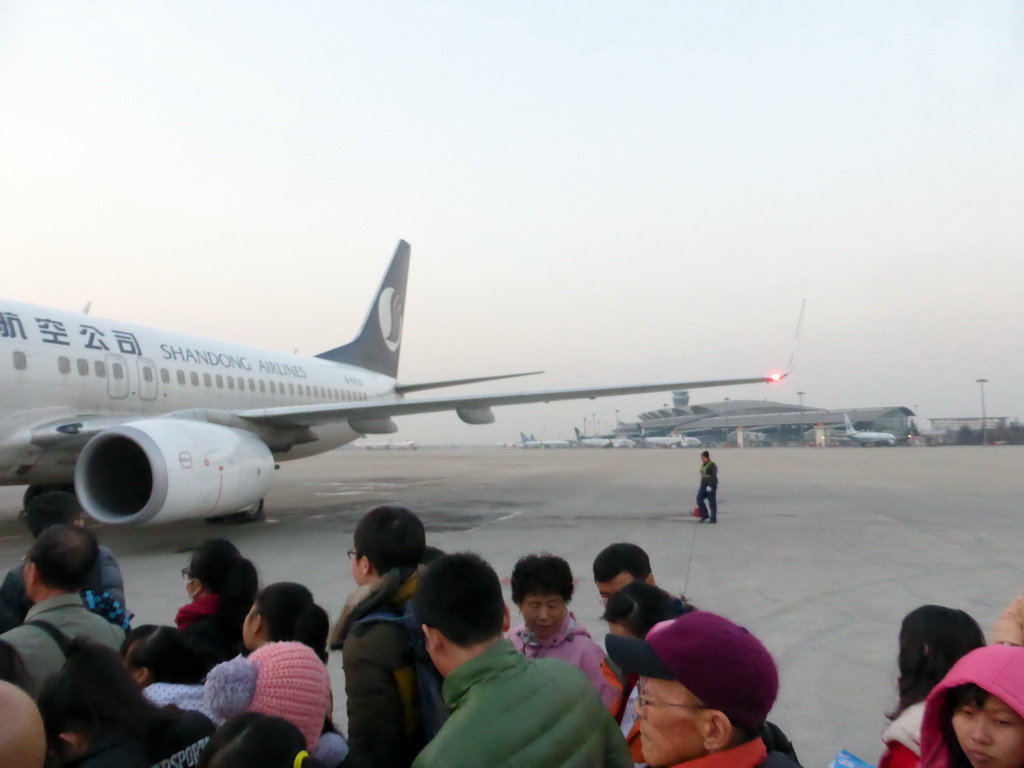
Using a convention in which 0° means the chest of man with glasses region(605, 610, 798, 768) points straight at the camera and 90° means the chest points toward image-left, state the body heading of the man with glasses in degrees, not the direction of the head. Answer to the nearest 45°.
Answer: approximately 90°

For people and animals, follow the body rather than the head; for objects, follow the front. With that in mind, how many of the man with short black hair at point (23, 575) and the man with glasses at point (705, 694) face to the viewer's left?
1

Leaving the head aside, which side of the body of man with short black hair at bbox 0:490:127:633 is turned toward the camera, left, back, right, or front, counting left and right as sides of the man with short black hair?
back

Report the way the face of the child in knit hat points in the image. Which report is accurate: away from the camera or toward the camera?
away from the camera

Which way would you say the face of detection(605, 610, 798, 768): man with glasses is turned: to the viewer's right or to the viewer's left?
to the viewer's left

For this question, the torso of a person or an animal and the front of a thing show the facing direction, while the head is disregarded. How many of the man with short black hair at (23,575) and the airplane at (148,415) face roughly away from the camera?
1

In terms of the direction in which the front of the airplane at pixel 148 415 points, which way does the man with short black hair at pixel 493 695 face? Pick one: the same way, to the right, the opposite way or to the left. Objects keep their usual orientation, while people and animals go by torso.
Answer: to the right
